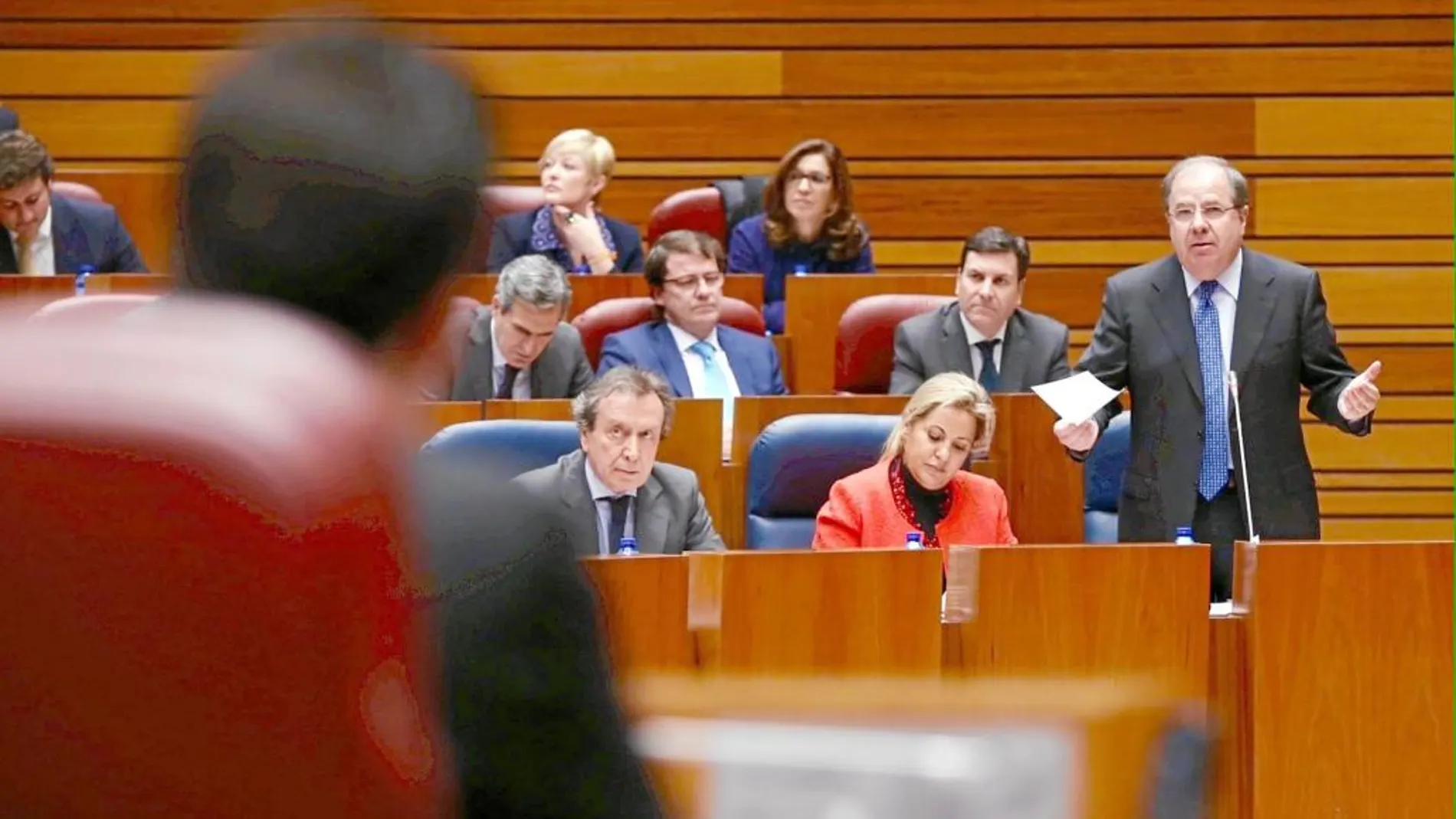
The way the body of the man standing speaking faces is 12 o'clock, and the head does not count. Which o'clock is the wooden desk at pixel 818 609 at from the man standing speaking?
The wooden desk is roughly at 1 o'clock from the man standing speaking.

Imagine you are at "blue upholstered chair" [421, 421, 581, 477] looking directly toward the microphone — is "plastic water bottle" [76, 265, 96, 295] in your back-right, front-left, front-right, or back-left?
back-left

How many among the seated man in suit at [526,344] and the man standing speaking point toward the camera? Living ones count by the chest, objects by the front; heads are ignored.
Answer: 2

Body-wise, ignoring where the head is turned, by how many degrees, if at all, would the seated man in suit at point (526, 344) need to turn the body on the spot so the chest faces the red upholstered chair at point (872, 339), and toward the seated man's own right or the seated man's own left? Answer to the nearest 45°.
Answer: approximately 90° to the seated man's own left

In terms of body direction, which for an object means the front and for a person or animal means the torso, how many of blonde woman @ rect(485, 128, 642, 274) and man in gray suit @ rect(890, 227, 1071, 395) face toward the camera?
2

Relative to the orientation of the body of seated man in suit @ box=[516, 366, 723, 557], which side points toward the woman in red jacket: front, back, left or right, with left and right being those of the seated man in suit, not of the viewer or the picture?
left

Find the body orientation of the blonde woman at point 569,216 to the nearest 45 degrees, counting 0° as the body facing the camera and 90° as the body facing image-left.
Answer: approximately 0°
